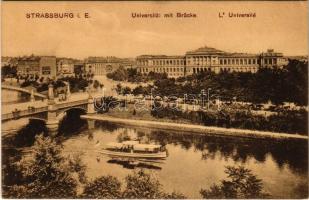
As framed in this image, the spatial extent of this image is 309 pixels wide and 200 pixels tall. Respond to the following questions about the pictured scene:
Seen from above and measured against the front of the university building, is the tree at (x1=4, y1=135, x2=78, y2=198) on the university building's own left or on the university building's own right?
on the university building's own right

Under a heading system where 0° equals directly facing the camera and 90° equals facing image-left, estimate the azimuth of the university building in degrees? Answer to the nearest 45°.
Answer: approximately 0°
